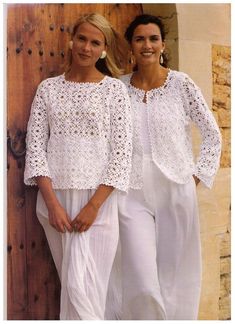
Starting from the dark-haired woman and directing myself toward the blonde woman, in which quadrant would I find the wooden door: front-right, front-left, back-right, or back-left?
front-right

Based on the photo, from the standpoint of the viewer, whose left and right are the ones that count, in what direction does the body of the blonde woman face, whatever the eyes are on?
facing the viewer

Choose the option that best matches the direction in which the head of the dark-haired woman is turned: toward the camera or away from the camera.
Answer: toward the camera
